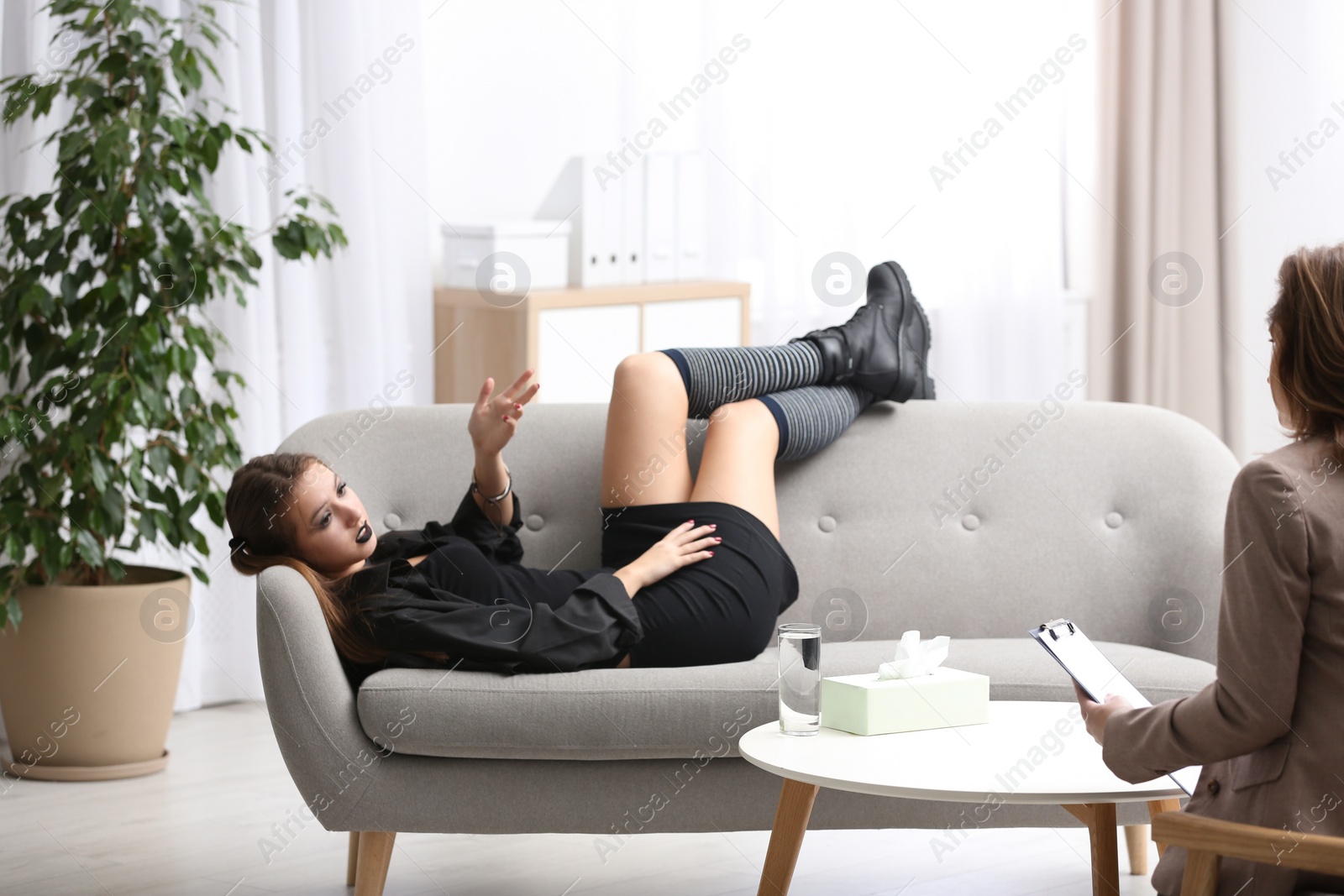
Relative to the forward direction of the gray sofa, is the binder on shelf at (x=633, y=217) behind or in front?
behind

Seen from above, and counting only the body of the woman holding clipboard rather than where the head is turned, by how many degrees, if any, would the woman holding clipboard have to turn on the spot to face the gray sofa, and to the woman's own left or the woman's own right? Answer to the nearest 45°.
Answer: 0° — they already face it

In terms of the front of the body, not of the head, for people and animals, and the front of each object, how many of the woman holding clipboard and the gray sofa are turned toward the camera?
1

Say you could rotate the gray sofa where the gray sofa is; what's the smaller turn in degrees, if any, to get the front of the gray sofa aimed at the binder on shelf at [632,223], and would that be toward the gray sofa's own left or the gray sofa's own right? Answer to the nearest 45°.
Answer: approximately 135° to the gray sofa's own right

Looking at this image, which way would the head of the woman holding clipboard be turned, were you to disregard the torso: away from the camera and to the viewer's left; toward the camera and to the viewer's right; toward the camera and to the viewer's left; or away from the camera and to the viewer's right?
away from the camera and to the viewer's left

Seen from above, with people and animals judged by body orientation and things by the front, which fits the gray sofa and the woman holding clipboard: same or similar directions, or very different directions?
very different directions

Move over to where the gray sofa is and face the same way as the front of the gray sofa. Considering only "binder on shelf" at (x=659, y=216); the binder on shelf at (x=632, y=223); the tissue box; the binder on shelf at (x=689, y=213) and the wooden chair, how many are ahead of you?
2

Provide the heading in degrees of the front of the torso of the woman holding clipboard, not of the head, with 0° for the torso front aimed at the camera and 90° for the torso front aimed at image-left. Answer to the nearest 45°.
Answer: approximately 135°

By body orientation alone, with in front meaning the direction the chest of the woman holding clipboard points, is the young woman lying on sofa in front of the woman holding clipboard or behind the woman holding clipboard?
in front

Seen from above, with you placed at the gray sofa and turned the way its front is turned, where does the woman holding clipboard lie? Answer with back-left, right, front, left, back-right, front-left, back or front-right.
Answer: front

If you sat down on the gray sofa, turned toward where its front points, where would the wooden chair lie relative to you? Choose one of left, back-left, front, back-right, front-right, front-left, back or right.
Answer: front

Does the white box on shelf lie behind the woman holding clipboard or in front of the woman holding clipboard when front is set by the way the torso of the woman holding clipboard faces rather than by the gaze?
in front

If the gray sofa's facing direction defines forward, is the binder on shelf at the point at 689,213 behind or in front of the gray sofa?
behind

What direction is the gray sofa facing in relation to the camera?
toward the camera

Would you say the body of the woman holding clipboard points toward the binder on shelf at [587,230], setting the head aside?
yes

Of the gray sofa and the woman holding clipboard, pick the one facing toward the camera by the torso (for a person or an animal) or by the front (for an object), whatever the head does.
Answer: the gray sofa

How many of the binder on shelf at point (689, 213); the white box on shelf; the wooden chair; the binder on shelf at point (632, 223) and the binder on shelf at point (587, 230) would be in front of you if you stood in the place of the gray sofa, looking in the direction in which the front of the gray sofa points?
1
